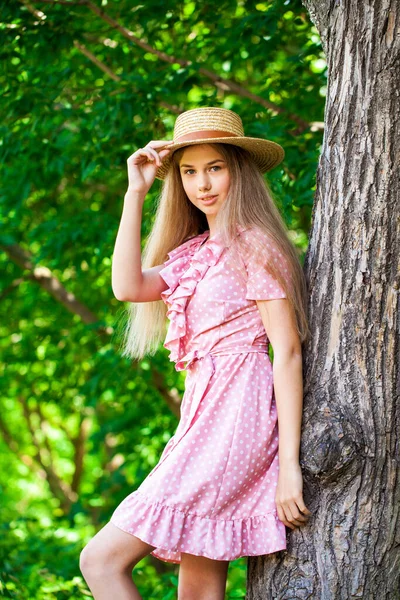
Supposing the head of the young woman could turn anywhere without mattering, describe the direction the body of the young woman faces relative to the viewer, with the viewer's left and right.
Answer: facing the viewer and to the left of the viewer
